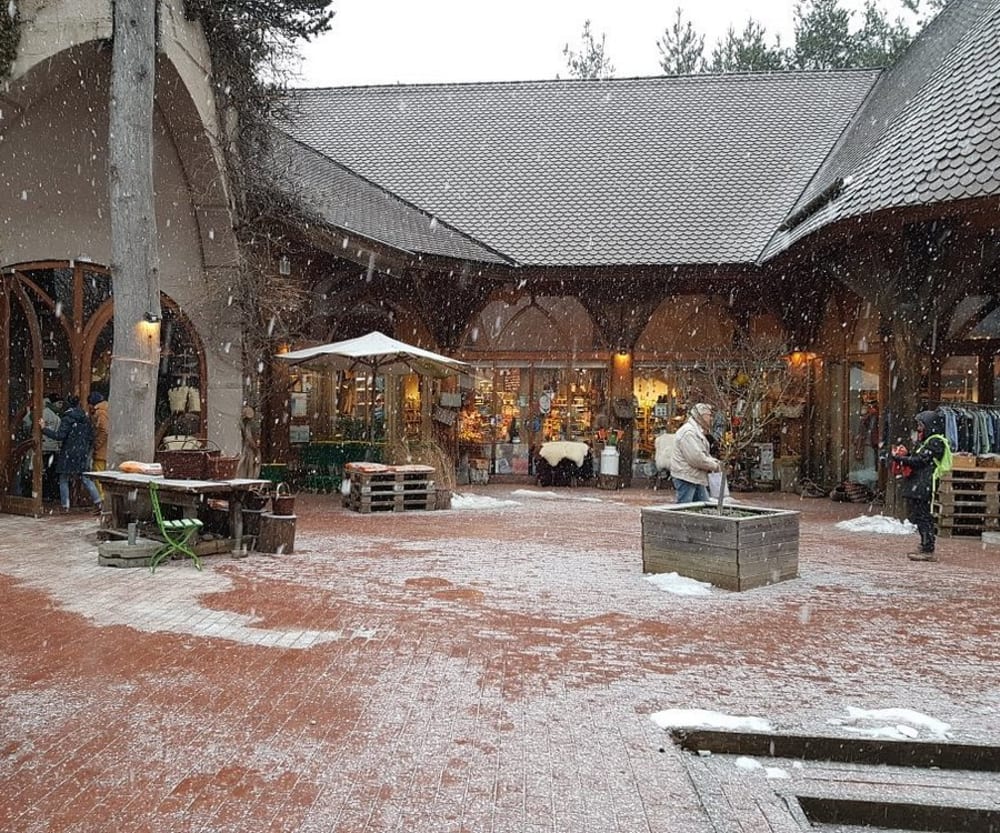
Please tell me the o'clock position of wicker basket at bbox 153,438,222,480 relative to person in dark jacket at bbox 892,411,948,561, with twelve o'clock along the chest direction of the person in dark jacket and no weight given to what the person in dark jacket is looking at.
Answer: The wicker basket is roughly at 11 o'clock from the person in dark jacket.

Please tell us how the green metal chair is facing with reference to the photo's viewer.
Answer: facing to the right of the viewer

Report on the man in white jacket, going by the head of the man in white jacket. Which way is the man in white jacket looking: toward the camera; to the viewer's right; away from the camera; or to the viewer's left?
to the viewer's right

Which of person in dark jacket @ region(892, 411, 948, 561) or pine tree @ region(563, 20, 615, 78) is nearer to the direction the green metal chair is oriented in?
the person in dark jacket

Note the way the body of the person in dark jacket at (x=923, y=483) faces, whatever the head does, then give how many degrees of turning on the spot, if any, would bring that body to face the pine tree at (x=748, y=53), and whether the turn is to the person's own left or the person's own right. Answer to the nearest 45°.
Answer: approximately 90° to the person's own right

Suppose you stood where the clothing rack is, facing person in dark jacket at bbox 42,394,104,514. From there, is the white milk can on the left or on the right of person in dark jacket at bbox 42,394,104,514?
right

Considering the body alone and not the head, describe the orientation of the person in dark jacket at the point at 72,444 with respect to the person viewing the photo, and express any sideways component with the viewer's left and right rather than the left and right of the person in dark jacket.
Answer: facing away from the viewer and to the left of the viewer

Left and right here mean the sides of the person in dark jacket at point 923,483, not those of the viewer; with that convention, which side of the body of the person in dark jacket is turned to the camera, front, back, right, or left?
left

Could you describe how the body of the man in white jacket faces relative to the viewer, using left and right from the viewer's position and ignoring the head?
facing to the right of the viewer

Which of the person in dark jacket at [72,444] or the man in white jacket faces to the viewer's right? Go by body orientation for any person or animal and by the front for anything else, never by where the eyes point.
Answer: the man in white jacket

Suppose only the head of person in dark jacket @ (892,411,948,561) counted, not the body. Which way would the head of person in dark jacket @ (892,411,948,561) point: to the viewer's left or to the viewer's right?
to the viewer's left

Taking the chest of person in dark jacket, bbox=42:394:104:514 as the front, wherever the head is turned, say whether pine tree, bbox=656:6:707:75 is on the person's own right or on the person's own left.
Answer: on the person's own right
